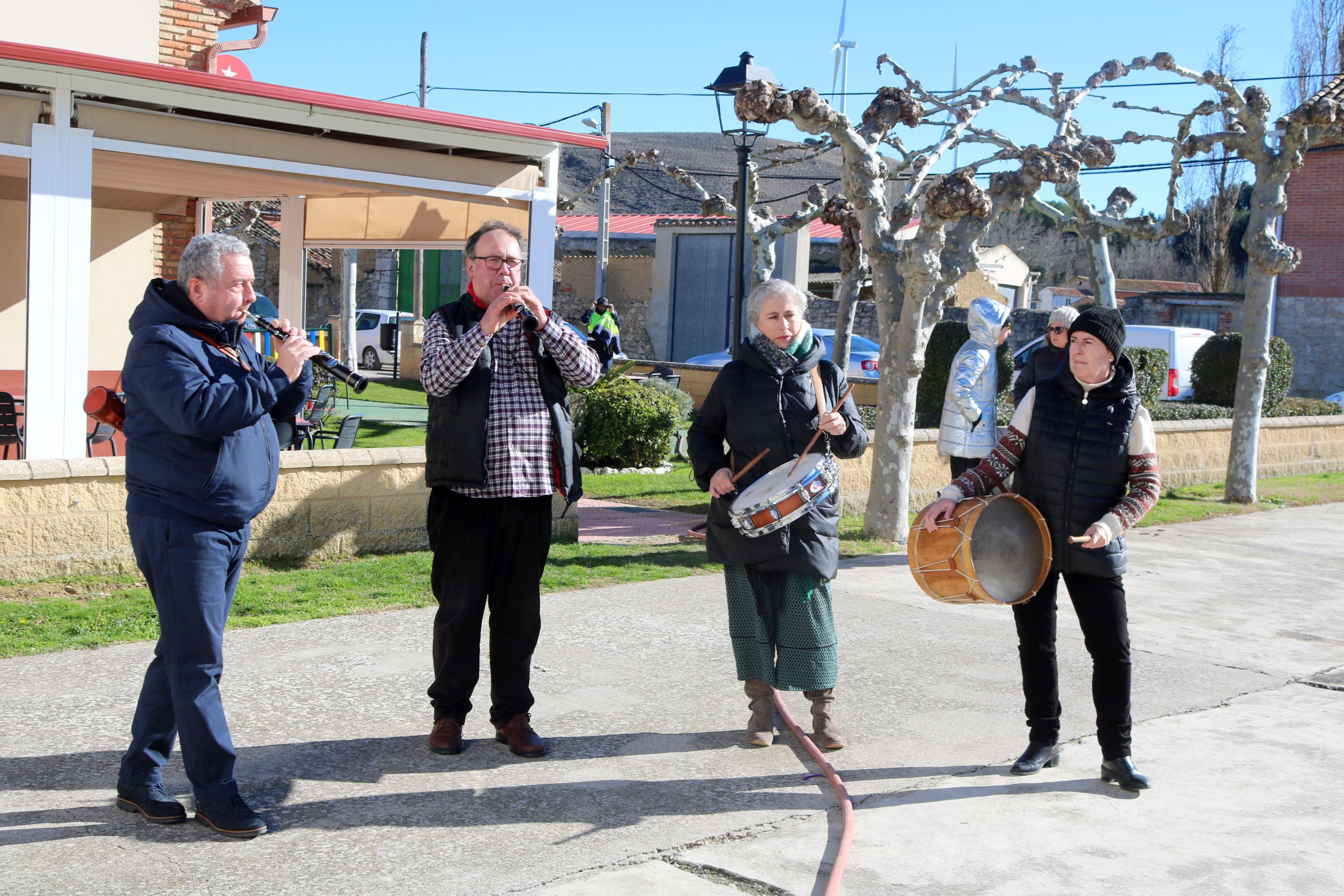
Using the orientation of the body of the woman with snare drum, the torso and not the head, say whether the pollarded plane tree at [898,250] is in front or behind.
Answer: behind

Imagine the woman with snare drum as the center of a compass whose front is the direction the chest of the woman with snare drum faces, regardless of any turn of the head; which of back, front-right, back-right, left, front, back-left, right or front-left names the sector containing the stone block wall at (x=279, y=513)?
back-right

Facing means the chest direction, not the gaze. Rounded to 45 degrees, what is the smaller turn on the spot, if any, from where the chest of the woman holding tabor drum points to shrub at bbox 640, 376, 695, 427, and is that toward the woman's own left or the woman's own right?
approximately 135° to the woman's own right

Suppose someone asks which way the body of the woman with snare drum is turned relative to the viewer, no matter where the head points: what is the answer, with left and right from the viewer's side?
facing the viewer

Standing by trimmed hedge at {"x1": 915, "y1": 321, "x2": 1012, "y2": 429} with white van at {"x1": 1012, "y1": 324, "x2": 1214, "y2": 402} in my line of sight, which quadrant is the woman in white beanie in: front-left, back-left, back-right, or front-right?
back-right

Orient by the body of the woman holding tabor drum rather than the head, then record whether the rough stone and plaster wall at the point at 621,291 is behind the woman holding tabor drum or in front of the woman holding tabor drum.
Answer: behind

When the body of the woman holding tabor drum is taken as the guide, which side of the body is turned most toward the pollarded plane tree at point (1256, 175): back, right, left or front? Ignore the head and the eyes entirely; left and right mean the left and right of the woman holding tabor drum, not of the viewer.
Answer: back

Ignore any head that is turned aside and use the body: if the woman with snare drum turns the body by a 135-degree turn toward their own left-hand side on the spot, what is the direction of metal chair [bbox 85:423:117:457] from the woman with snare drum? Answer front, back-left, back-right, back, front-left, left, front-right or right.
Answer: left

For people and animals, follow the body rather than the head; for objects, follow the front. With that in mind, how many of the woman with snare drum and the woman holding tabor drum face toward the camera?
2

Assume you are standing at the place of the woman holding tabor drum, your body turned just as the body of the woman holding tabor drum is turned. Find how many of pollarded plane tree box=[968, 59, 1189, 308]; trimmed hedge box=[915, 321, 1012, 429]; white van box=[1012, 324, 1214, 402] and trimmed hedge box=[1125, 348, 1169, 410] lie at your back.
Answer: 4

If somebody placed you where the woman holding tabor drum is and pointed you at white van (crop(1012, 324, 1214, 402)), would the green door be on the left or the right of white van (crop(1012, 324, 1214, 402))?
left
